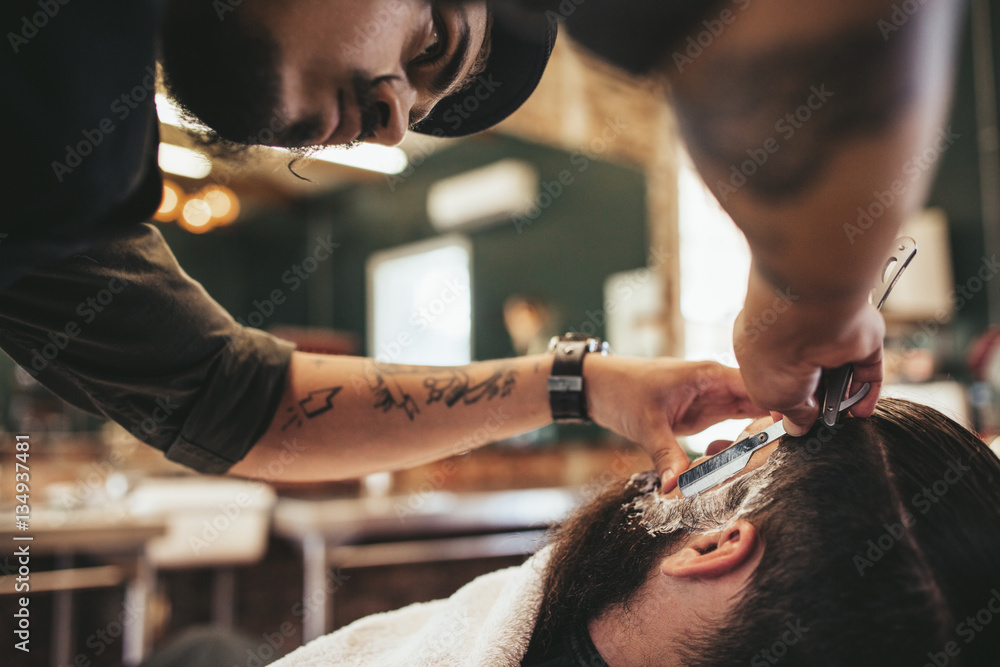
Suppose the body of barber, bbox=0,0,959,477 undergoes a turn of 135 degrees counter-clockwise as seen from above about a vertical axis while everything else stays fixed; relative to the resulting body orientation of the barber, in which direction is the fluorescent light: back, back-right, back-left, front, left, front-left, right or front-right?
front

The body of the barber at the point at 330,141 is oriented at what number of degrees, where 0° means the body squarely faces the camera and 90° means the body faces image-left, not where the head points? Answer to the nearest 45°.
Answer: approximately 315°
